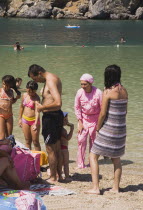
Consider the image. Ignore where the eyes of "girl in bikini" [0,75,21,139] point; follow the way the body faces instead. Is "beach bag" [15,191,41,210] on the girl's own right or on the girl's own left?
on the girl's own left

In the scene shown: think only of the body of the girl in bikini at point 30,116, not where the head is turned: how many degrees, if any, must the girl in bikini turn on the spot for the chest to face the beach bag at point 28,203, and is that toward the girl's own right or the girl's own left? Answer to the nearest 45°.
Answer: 0° — they already face it

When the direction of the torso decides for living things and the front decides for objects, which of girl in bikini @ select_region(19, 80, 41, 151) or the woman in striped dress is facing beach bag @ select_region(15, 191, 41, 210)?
the girl in bikini

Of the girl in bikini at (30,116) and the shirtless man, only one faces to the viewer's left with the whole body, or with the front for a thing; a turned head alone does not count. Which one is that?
the shirtless man

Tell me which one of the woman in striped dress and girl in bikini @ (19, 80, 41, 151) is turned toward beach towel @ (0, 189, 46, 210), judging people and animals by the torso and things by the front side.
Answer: the girl in bikini

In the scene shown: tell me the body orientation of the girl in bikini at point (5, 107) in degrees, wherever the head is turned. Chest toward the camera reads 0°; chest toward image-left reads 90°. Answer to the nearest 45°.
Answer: approximately 45°

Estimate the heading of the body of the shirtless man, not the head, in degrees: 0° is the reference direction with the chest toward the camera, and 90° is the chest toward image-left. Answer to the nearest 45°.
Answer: approximately 90°

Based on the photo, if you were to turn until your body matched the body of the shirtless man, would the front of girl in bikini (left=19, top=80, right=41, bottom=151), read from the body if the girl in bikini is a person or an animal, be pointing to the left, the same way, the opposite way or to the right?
to the left

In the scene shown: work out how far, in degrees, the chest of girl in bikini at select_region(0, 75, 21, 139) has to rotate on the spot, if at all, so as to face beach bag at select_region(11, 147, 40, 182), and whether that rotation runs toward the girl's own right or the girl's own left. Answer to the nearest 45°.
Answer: approximately 45° to the girl's own left

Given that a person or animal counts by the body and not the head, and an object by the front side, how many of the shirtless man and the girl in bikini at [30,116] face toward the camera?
1

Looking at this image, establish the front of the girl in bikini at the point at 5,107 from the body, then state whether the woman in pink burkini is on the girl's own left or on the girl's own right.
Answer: on the girl's own left
